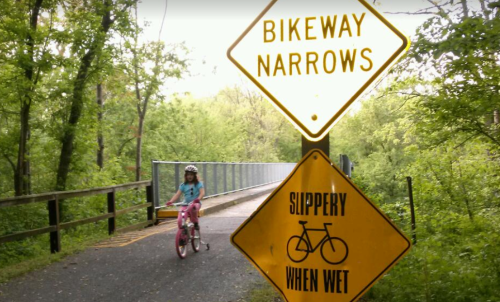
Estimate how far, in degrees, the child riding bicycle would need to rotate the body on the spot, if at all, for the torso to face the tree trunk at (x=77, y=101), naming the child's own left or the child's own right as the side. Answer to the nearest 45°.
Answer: approximately 90° to the child's own right

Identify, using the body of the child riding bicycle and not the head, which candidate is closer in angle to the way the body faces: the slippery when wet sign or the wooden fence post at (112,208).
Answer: the slippery when wet sign

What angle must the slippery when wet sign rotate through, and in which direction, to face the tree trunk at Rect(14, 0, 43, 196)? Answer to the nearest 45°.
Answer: approximately 135° to its right

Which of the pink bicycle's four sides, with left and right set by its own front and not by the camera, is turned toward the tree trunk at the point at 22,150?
right

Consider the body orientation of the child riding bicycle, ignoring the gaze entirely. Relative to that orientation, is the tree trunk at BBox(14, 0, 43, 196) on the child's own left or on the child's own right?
on the child's own right

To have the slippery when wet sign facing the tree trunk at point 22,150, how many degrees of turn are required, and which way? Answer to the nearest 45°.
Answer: approximately 135° to its right

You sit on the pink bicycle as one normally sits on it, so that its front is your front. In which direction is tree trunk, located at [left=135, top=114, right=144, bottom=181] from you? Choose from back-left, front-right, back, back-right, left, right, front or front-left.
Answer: back-right

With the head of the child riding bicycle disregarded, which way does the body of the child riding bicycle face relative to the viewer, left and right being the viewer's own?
facing the viewer and to the left of the viewer

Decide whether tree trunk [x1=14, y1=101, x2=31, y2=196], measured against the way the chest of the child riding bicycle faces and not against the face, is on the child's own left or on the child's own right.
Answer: on the child's own right

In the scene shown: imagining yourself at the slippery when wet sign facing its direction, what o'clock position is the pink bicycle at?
The pink bicycle is roughly at 5 o'clock from the slippery when wet sign.

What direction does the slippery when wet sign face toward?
toward the camera

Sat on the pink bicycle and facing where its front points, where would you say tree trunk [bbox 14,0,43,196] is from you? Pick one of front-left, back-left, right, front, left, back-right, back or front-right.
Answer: right

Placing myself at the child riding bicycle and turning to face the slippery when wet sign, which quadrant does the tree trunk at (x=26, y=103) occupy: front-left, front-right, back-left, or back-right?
back-right

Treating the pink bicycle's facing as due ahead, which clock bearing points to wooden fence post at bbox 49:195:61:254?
The wooden fence post is roughly at 2 o'clock from the pink bicycle.
